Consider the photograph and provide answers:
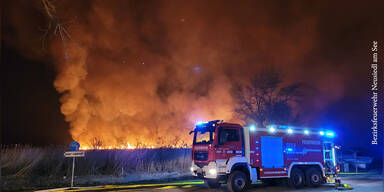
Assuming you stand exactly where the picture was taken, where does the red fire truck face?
facing the viewer and to the left of the viewer

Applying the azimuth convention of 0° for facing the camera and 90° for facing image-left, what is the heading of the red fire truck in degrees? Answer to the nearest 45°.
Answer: approximately 45°
